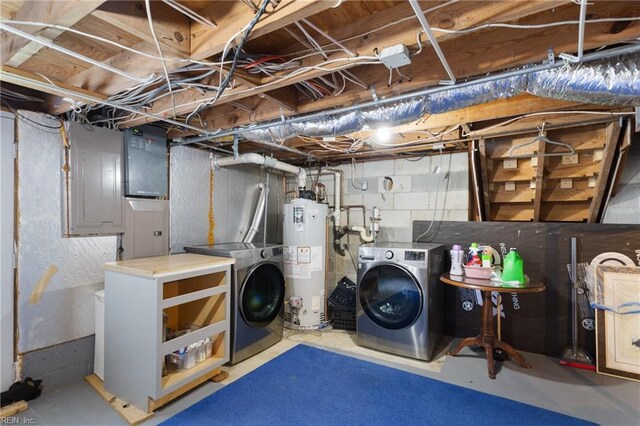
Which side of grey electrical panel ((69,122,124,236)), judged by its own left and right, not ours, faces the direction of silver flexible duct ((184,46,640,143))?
front

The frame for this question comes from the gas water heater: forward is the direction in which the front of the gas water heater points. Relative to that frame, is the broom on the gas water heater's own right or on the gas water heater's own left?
on the gas water heater's own left

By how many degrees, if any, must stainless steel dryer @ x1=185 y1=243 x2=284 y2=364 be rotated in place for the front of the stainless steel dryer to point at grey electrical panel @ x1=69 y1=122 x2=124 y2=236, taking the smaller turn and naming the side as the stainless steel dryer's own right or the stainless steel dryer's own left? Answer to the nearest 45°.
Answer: approximately 135° to the stainless steel dryer's own right

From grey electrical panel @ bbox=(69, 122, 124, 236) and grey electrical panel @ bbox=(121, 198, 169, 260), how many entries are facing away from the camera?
0

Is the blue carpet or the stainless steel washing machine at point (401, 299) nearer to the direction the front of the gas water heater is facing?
the blue carpet

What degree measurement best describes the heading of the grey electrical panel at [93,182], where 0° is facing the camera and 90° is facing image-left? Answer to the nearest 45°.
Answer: approximately 315°

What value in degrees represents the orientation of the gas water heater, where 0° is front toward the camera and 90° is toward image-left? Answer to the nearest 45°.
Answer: approximately 0°

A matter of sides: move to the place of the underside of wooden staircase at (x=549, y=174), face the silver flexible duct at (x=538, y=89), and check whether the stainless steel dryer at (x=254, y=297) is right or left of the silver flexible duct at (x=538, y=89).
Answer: right

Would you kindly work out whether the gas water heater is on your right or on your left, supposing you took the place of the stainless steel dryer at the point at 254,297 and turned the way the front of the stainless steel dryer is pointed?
on your left

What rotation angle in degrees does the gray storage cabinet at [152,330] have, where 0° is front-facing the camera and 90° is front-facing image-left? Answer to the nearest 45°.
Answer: approximately 315°

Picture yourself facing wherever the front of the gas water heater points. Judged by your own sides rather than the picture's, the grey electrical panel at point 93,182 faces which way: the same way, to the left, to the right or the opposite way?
to the left

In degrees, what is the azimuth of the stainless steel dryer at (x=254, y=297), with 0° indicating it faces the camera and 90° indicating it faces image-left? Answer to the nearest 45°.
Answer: approximately 315°
